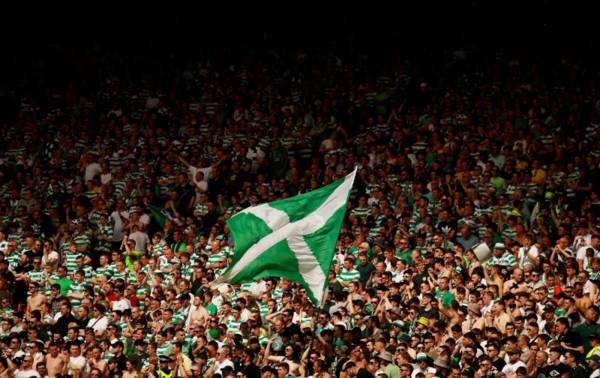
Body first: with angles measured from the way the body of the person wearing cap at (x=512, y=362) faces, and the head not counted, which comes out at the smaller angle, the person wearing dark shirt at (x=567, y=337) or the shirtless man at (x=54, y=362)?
the shirtless man

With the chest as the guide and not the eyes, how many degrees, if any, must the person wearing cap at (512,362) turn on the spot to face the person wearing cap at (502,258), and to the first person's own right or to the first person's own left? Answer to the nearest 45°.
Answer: approximately 135° to the first person's own right

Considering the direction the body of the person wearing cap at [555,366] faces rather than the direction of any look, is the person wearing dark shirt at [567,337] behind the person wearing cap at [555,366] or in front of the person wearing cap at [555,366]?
behind

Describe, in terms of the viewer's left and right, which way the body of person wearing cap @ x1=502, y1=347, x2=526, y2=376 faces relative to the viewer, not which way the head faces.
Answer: facing the viewer and to the left of the viewer

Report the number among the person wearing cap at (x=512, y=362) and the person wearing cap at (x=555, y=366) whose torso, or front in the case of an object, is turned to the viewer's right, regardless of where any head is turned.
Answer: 0

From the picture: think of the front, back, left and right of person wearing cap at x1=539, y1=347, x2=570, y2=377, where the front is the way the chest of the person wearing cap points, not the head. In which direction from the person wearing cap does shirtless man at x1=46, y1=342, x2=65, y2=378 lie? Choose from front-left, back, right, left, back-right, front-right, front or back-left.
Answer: front-right

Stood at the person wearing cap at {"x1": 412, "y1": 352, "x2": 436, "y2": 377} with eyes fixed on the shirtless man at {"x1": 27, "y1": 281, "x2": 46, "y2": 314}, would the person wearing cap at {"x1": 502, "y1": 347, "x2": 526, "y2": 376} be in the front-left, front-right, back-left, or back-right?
back-right

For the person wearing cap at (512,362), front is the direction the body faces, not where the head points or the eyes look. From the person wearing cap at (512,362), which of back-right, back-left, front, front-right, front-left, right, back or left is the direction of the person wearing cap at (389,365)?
front-right
